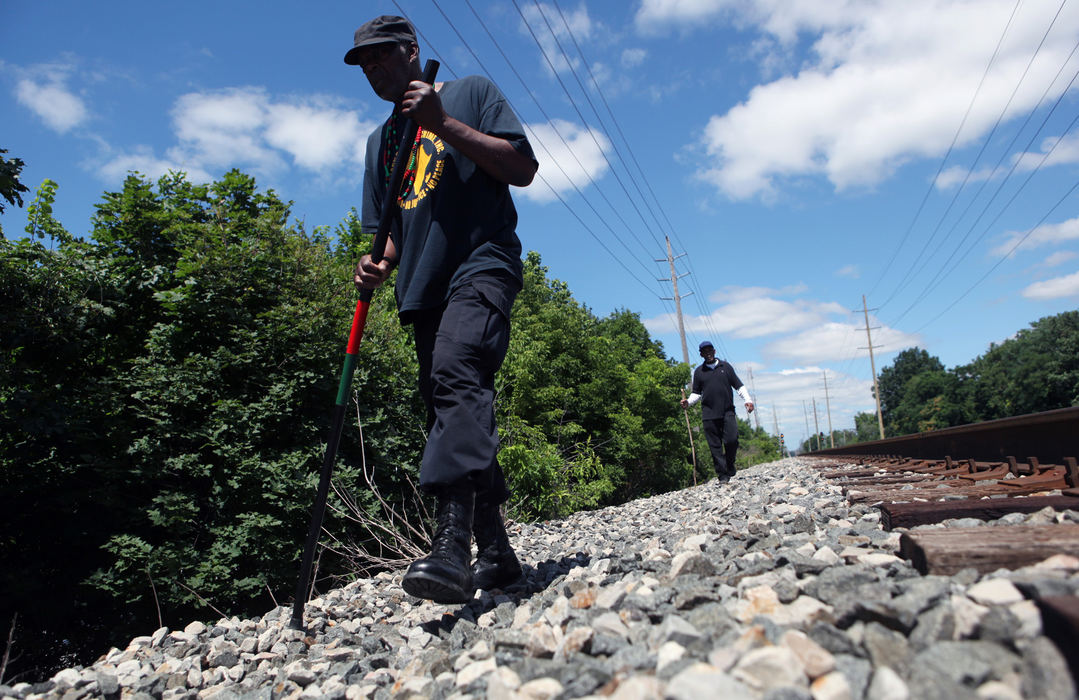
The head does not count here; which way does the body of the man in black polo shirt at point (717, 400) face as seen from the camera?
toward the camera

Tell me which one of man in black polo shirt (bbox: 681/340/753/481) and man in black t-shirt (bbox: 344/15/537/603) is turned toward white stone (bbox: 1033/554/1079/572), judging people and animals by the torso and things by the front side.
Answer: man in black polo shirt (bbox: 681/340/753/481)

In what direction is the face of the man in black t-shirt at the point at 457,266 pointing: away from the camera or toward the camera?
toward the camera

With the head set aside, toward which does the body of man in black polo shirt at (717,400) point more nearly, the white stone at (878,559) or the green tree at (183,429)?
the white stone

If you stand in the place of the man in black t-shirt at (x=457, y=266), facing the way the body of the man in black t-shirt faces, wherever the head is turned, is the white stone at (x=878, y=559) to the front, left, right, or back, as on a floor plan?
left

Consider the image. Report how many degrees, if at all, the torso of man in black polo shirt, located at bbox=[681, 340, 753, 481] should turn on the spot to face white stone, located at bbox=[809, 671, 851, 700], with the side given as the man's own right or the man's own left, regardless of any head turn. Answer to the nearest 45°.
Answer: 0° — they already face it

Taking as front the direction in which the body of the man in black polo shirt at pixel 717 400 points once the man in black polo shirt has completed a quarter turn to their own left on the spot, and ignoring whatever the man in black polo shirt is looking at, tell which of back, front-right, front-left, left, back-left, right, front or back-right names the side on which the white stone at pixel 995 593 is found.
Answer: right

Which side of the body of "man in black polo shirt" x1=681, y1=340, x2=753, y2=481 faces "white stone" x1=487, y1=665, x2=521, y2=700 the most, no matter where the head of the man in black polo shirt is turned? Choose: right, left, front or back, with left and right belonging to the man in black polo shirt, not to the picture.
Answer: front

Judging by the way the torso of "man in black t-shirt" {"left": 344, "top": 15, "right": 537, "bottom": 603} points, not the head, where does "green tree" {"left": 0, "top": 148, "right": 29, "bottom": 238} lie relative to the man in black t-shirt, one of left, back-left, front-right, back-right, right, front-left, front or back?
right

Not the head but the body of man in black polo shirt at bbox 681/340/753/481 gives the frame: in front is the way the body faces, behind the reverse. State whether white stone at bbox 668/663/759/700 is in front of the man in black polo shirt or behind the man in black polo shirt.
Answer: in front

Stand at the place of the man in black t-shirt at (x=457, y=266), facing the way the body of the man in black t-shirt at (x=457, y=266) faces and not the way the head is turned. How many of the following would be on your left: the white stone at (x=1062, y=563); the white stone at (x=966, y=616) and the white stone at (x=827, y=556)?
3

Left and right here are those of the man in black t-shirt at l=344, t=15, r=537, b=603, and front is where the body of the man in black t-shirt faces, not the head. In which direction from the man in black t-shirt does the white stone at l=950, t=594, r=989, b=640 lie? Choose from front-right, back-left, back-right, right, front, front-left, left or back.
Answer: left

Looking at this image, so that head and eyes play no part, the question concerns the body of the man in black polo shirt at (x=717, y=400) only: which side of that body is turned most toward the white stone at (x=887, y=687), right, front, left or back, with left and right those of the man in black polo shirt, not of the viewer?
front

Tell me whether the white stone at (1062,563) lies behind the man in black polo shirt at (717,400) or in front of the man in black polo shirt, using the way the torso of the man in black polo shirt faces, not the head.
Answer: in front

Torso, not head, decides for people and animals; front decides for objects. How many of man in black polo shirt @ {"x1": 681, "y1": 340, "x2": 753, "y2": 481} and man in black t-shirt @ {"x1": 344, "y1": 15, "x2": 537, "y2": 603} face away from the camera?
0

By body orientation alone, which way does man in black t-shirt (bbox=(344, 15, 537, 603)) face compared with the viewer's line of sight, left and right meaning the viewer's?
facing the viewer and to the left of the viewer

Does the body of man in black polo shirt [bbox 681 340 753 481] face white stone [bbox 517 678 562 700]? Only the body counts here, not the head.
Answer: yes

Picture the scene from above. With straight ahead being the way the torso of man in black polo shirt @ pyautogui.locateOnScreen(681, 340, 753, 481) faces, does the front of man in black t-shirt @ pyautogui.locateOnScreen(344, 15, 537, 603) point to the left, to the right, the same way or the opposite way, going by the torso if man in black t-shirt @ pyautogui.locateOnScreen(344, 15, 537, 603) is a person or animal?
the same way
